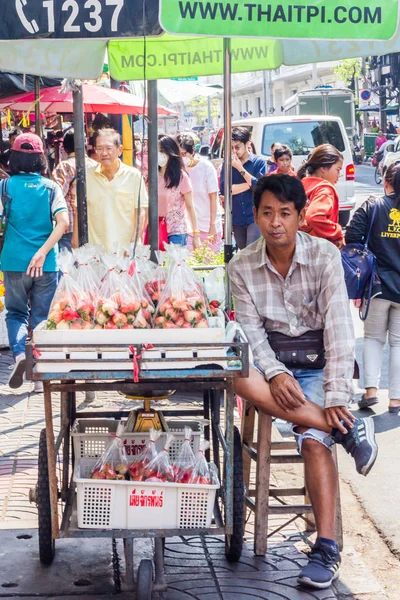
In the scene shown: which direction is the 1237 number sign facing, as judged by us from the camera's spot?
facing the viewer

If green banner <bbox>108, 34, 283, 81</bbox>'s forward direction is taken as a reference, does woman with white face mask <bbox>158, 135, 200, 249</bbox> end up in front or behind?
in front

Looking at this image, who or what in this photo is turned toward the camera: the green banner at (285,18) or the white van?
the green banner

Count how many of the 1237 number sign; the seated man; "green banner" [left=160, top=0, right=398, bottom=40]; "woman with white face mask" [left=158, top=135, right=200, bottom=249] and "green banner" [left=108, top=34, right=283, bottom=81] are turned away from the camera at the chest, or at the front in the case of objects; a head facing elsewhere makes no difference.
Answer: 1

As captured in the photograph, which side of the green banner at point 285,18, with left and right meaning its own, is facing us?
front

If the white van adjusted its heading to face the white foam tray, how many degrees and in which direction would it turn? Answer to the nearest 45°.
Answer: approximately 135° to its left

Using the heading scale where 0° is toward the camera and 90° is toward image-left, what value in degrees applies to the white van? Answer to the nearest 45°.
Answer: approximately 135°

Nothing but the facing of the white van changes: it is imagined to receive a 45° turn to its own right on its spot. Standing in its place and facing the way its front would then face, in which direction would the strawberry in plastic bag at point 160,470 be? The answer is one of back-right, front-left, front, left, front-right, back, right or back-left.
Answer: back

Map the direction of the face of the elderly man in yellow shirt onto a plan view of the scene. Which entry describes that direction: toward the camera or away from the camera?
toward the camera

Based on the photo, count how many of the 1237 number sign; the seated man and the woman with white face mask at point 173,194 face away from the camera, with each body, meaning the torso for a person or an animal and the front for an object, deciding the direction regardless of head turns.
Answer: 0

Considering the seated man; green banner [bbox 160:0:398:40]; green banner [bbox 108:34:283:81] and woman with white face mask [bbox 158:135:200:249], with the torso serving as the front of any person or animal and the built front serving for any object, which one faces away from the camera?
green banner [bbox 108:34:283:81]

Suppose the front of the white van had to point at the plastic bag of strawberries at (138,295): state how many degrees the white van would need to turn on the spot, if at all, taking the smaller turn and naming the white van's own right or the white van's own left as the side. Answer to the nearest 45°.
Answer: approximately 135° to the white van's own left

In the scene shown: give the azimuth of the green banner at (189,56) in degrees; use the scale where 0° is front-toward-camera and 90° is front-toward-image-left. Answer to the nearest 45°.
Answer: approximately 180°

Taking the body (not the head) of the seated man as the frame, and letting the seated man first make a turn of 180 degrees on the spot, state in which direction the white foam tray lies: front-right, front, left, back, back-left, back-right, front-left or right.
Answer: back-left

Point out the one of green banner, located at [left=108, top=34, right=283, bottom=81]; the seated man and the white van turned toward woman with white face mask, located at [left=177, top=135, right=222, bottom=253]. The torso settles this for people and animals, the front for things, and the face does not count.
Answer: the green banner
